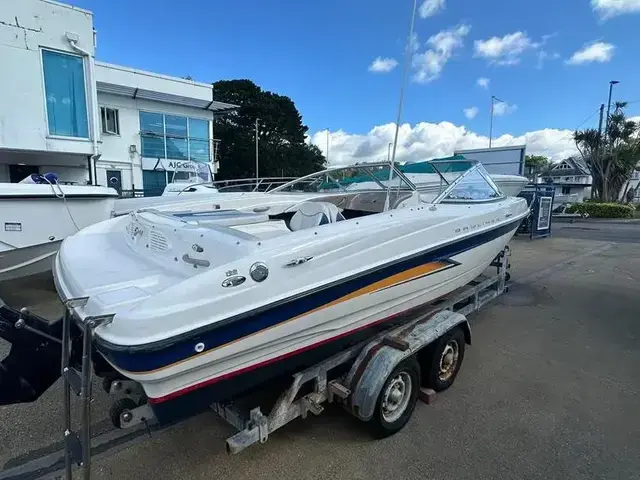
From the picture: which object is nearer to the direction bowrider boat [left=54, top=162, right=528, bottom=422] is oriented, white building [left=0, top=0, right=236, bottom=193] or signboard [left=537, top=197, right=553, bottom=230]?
the signboard

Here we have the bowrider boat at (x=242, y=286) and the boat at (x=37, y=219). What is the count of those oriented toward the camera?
0

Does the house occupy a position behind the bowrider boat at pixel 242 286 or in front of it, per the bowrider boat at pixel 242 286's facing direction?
in front

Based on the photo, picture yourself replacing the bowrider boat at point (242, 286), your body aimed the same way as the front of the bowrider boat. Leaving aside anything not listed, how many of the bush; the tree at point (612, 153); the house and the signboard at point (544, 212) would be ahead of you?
4

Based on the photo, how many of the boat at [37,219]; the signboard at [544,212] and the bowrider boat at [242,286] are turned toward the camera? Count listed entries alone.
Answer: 1

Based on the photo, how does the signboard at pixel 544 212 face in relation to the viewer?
toward the camera

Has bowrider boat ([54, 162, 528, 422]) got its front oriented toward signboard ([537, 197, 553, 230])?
yes

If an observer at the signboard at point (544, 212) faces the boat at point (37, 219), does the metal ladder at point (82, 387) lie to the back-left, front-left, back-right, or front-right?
front-left

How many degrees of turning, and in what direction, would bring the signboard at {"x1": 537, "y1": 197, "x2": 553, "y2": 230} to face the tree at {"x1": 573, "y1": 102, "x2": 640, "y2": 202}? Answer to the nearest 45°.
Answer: approximately 180°

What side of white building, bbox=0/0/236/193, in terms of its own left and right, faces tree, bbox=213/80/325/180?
left

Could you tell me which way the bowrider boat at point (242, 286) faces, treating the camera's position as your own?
facing away from the viewer and to the right of the viewer
